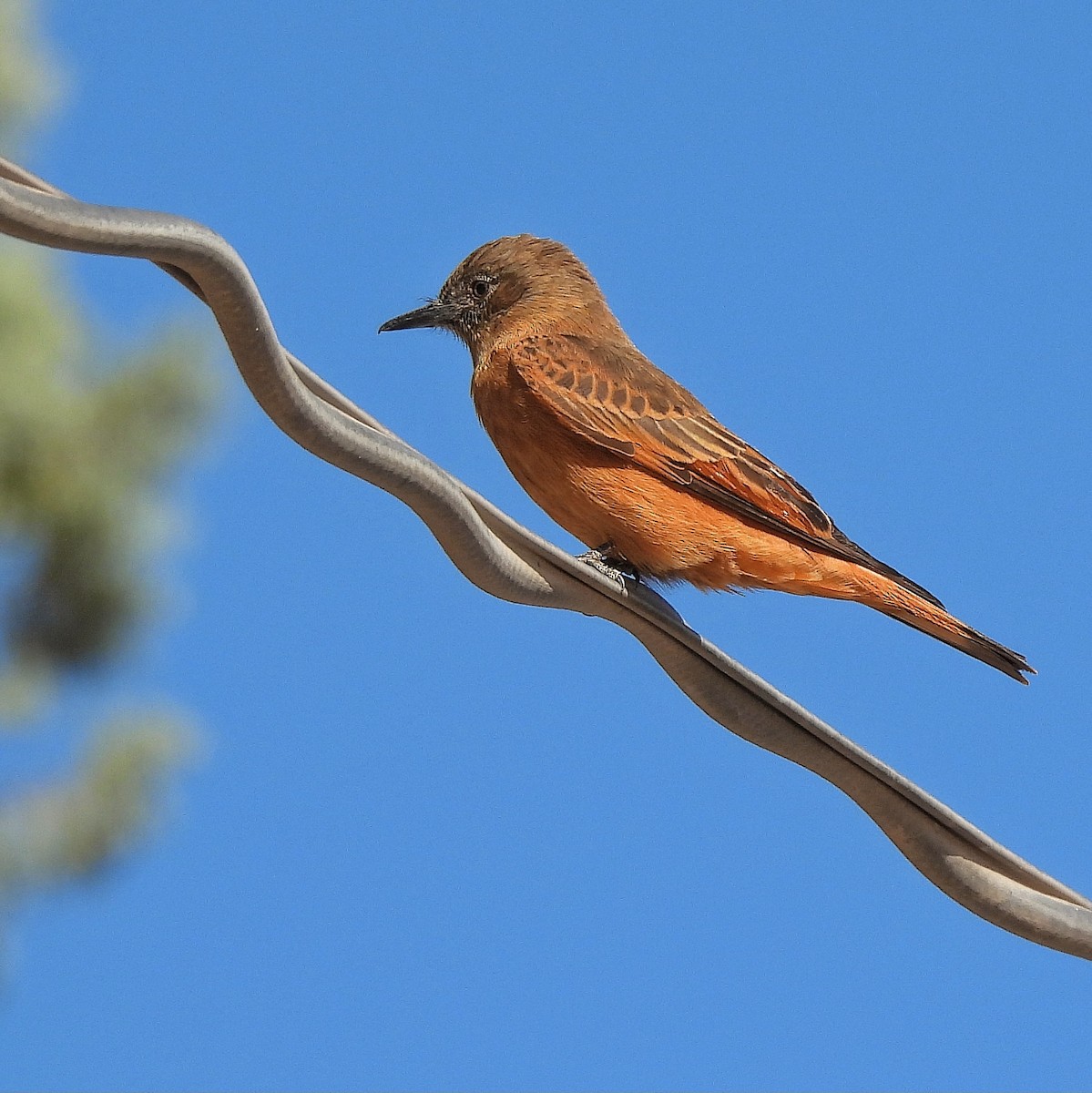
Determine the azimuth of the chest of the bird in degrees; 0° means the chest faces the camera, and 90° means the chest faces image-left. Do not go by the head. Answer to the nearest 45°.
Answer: approximately 90°
